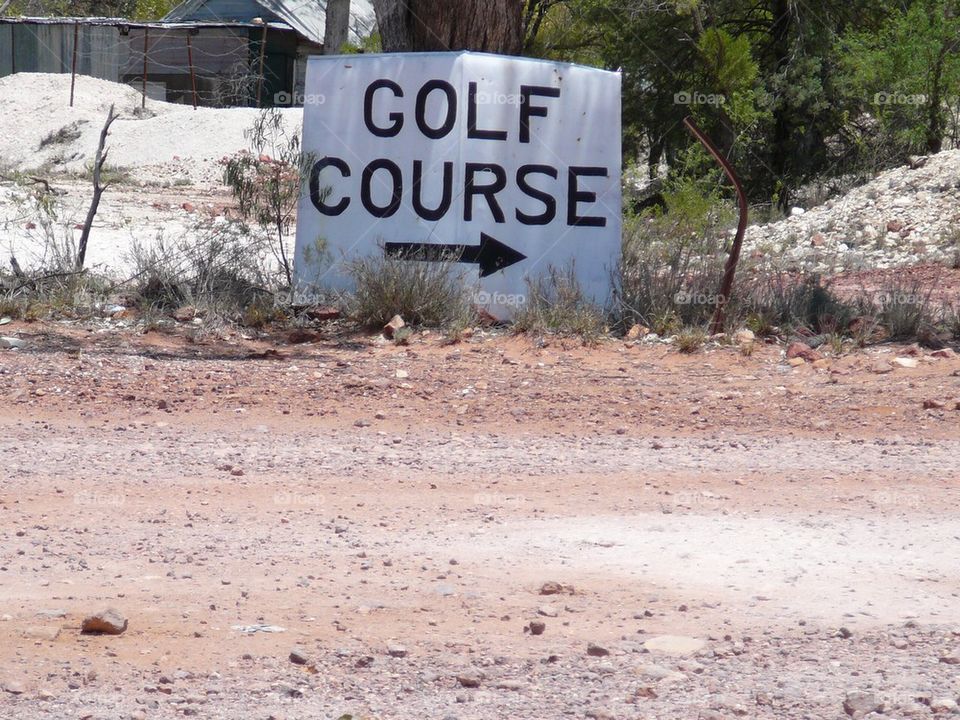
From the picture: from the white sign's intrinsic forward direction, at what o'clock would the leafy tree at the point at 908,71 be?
The leafy tree is roughly at 7 o'clock from the white sign.

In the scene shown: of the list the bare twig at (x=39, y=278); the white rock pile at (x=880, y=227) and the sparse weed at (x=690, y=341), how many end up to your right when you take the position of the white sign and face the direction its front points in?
1

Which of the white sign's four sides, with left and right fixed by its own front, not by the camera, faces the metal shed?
back

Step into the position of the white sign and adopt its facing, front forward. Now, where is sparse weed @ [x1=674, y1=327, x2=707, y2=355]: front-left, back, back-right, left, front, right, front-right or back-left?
front-left

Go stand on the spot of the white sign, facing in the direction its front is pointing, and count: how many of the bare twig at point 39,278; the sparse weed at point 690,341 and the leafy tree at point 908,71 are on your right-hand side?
1

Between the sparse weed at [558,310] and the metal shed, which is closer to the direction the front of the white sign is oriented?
the sparse weed

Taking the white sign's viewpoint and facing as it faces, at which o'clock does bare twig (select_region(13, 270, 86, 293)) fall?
The bare twig is roughly at 3 o'clock from the white sign.

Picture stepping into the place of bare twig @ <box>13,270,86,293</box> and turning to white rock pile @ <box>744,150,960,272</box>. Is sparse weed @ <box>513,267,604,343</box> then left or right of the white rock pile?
right

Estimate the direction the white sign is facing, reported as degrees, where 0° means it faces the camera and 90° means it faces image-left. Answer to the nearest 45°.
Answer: approximately 0°

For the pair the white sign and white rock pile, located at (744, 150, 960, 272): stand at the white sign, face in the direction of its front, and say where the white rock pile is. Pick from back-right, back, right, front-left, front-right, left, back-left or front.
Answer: back-left
